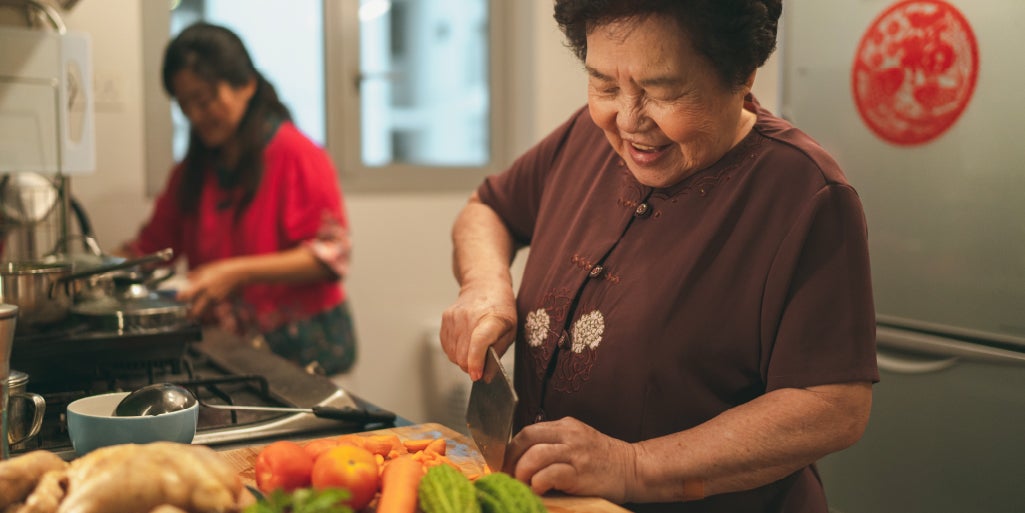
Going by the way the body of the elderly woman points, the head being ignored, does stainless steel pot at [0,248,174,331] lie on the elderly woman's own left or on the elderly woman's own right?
on the elderly woman's own right

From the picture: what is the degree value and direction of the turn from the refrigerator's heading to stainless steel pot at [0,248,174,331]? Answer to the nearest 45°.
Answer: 0° — it already faces it

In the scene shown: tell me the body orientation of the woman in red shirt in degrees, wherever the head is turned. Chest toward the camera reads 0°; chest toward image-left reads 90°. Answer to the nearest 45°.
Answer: approximately 45°

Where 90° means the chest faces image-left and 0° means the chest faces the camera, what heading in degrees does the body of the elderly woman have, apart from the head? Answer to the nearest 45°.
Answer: approximately 45°

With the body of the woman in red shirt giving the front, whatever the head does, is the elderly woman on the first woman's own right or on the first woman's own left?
on the first woman's own left

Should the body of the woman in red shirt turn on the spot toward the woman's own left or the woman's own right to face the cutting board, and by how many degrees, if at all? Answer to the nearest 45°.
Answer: approximately 45° to the woman's own left
